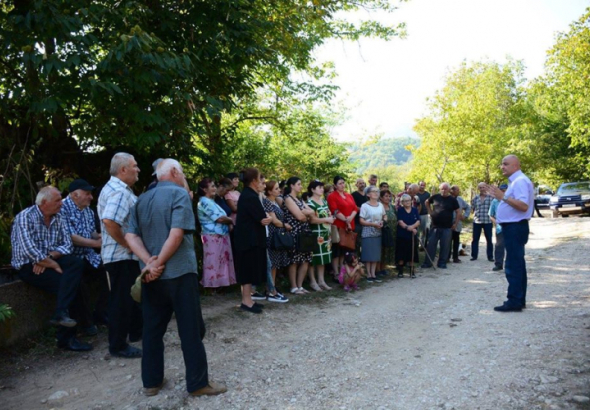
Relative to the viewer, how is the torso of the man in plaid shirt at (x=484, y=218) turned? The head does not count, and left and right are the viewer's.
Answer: facing the viewer

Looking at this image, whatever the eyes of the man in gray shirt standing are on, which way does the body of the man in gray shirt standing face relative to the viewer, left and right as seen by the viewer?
facing away from the viewer and to the right of the viewer

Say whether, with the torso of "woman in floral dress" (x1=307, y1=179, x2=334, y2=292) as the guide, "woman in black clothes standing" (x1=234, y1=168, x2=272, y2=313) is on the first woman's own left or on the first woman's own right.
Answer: on the first woman's own right

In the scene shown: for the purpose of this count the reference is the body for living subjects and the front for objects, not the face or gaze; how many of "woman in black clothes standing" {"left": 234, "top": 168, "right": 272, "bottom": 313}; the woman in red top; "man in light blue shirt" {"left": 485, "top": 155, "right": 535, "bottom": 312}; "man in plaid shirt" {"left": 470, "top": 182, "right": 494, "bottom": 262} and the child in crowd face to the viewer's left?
1

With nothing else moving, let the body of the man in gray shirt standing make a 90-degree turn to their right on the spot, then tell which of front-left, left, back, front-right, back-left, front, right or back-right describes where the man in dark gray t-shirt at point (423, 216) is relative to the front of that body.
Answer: left

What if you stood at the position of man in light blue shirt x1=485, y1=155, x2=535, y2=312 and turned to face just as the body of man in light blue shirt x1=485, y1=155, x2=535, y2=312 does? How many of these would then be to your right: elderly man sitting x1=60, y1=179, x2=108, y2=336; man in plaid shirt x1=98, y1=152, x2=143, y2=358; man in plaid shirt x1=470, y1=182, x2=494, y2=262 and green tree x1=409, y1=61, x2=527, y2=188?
2

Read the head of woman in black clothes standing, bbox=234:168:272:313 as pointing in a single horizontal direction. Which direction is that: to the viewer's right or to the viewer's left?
to the viewer's right

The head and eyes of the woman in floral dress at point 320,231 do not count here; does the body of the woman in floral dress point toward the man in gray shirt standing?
no

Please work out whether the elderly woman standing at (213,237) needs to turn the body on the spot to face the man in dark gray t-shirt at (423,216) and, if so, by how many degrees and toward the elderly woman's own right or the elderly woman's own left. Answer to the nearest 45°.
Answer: approximately 45° to the elderly woman's own left

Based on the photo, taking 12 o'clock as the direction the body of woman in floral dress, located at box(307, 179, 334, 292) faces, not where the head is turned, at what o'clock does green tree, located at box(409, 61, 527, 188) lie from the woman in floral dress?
The green tree is roughly at 8 o'clock from the woman in floral dress.

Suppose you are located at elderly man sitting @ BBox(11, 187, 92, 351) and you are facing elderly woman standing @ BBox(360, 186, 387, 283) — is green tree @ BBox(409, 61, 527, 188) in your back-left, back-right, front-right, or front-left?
front-left

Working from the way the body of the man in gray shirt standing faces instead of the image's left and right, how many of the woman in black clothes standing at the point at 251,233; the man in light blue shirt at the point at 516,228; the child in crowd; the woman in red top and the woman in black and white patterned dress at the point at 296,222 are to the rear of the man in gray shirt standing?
0

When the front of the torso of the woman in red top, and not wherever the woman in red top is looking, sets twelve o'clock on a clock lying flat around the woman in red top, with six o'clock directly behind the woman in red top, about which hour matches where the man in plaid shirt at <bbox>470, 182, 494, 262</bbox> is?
The man in plaid shirt is roughly at 9 o'clock from the woman in red top.

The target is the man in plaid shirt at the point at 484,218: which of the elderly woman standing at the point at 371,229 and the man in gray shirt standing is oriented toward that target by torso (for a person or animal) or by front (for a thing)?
the man in gray shirt standing

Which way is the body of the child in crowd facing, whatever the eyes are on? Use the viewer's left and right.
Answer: facing the viewer and to the right of the viewer

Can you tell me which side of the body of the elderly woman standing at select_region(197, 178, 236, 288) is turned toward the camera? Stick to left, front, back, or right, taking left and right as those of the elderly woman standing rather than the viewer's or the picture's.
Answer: right

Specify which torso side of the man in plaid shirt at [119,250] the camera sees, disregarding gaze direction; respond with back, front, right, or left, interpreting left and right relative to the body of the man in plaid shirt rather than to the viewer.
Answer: right

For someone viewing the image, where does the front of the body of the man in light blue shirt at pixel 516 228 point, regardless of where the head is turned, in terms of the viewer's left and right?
facing to the left of the viewer

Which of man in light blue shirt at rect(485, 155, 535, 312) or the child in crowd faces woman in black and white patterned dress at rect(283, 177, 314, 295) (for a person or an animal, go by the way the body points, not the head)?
the man in light blue shirt
